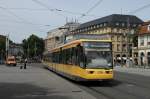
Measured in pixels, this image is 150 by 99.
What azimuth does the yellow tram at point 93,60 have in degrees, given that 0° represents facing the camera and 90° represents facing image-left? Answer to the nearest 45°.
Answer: approximately 315°
